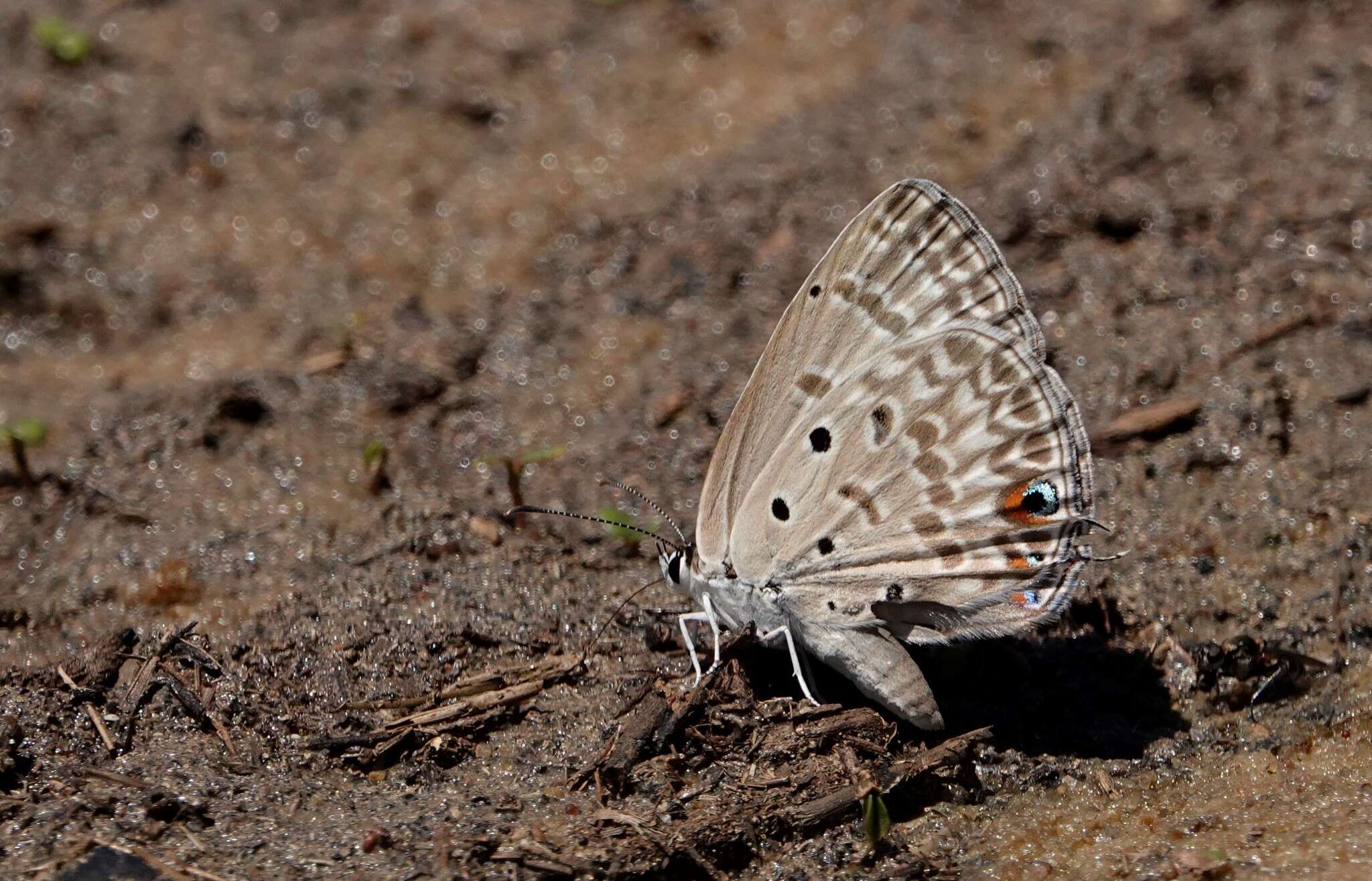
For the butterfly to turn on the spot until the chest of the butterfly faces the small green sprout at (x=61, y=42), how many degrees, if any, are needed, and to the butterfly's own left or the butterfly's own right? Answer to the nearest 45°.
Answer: approximately 45° to the butterfly's own right

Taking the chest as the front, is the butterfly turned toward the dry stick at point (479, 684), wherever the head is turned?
yes

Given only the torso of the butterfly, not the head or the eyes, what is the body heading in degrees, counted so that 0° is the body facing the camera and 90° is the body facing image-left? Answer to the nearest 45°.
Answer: approximately 90°

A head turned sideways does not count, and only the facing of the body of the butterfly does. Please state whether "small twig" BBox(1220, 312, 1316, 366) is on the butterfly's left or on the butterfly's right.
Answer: on the butterfly's right

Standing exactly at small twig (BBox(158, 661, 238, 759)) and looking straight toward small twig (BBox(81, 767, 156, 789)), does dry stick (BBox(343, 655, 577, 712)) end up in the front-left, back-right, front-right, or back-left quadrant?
back-left
